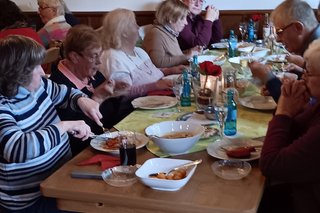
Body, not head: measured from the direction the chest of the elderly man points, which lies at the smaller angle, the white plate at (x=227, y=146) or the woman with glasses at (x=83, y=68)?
the woman with glasses

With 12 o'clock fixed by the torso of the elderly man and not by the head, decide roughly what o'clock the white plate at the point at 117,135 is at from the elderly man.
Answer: The white plate is roughly at 10 o'clock from the elderly man.

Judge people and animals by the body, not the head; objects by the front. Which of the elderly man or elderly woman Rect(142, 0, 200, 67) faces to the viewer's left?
the elderly man

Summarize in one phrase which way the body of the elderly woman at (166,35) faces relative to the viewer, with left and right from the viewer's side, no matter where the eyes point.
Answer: facing to the right of the viewer

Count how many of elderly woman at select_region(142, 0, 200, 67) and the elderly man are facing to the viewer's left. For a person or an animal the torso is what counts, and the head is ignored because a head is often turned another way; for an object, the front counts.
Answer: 1

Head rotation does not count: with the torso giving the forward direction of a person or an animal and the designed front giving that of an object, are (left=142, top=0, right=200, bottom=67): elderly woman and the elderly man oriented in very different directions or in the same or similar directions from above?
very different directions

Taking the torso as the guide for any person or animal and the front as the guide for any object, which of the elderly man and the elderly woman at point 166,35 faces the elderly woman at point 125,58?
the elderly man

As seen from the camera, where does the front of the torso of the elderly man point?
to the viewer's left

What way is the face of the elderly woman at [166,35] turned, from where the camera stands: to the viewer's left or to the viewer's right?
to the viewer's right
